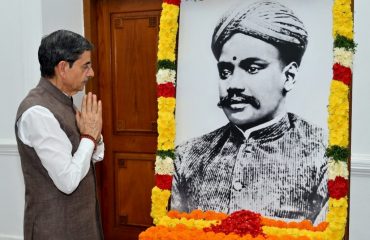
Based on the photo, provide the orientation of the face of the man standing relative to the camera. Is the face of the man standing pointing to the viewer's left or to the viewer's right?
to the viewer's right

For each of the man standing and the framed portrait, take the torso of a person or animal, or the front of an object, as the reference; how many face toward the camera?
1

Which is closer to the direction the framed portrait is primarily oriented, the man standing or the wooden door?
the man standing

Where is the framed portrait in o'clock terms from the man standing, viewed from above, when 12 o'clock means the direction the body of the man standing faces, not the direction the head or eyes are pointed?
The framed portrait is roughly at 12 o'clock from the man standing.

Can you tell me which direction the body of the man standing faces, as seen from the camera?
to the viewer's right

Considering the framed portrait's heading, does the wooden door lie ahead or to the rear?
to the rear

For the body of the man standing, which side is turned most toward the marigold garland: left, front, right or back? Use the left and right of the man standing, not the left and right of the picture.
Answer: front

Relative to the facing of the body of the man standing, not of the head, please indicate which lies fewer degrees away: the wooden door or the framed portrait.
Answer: the framed portrait

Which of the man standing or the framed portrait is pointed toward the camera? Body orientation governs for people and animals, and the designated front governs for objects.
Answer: the framed portrait

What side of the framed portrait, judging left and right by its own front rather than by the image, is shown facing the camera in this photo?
front

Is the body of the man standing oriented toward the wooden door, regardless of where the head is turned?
no

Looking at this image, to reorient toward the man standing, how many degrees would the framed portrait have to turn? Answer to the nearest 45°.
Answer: approximately 45° to its right

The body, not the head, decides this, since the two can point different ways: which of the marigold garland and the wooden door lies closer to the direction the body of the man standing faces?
the marigold garland
